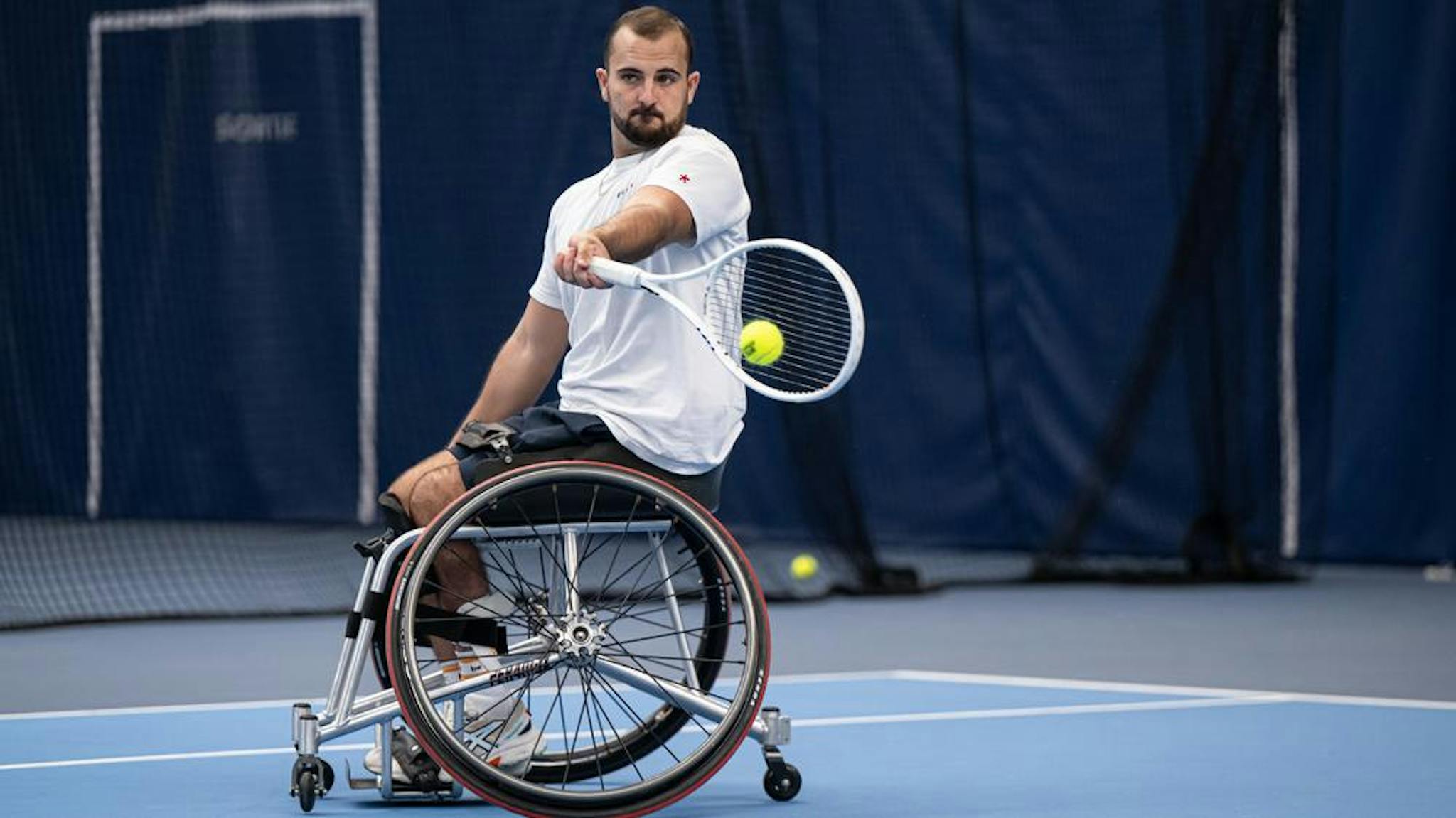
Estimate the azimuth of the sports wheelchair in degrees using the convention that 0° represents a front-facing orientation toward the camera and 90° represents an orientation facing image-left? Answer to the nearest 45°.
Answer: approximately 90°
